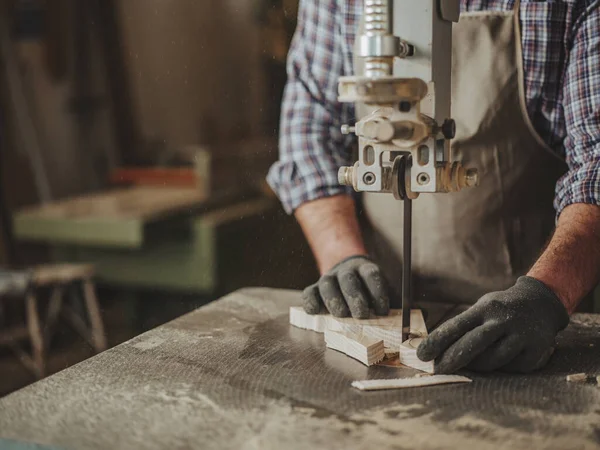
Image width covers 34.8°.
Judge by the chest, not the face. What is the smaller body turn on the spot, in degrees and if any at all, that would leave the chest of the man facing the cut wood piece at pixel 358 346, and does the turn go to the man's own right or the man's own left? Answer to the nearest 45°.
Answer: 0° — they already face it

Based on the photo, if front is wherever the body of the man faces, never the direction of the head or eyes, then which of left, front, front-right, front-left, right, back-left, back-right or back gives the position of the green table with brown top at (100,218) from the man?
back-right

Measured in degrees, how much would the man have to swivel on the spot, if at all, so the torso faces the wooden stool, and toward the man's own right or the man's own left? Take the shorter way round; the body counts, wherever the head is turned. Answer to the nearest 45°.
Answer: approximately 135° to the man's own right

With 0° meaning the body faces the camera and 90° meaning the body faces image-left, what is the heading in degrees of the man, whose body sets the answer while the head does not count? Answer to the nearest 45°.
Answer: approximately 0°

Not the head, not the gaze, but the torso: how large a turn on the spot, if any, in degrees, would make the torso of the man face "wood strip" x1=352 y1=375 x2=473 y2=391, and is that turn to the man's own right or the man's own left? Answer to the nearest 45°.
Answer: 0° — they already face it

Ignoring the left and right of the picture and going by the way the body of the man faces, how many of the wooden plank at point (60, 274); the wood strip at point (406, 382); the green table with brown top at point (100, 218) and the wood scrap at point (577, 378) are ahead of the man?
2

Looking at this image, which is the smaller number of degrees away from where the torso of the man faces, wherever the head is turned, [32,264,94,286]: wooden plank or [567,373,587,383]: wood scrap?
the wood scrap

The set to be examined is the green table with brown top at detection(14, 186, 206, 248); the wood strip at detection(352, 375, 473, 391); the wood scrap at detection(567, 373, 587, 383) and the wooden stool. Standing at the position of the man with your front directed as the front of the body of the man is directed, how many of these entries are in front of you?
2
